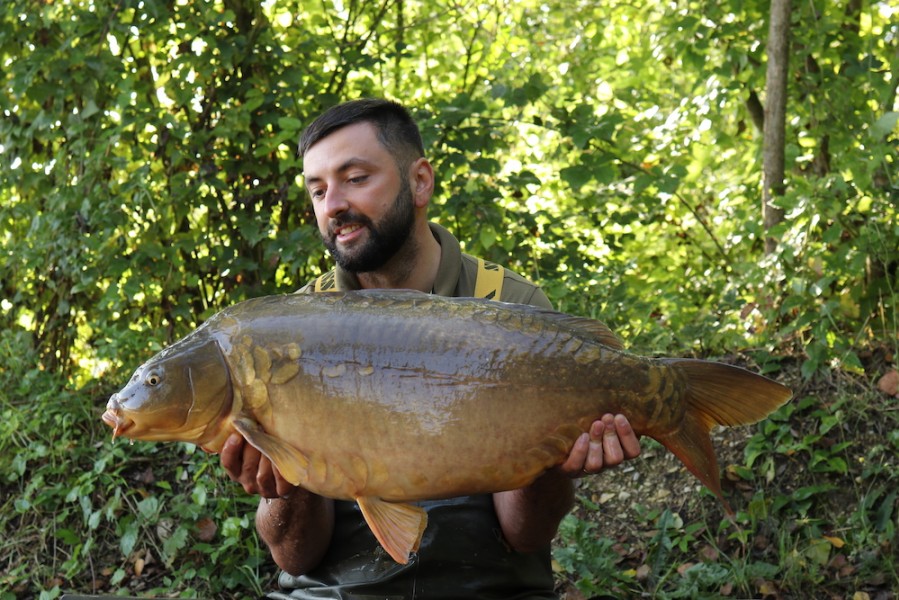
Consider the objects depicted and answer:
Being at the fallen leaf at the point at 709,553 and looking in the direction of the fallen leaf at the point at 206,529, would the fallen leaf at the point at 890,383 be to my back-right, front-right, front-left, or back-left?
back-right

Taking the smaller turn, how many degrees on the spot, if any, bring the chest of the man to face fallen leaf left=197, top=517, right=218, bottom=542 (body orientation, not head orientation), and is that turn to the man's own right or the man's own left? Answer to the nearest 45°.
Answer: approximately 135° to the man's own right

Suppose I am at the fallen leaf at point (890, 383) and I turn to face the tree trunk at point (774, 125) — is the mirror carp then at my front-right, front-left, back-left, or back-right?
back-left

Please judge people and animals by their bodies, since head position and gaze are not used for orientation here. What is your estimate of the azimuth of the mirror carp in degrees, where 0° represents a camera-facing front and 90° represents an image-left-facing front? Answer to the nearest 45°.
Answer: approximately 90°

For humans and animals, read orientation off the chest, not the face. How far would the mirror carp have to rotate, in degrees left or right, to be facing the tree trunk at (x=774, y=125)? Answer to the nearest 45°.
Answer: approximately 135° to its right

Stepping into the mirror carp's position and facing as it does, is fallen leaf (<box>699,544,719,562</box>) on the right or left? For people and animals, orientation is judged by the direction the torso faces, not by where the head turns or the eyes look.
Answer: on its right

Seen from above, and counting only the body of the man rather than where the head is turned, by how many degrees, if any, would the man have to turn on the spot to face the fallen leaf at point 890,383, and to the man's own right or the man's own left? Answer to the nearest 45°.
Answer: approximately 135° to the man's own left

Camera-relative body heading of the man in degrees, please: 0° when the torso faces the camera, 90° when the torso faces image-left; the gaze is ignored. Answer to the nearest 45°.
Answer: approximately 0°

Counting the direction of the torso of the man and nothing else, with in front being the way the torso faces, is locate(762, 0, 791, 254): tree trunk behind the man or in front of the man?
behind
